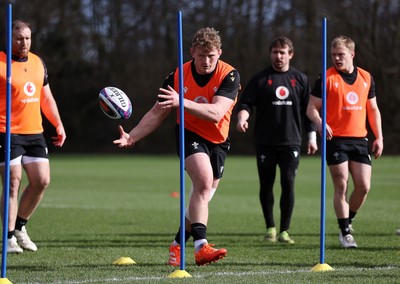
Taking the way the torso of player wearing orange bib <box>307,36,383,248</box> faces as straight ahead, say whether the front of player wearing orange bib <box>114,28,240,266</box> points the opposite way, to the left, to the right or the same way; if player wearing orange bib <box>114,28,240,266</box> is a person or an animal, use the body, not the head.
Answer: the same way

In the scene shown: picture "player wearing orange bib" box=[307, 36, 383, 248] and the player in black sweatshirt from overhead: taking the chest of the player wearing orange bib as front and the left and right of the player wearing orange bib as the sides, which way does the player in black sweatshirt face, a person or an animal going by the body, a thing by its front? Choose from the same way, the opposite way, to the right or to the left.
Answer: the same way

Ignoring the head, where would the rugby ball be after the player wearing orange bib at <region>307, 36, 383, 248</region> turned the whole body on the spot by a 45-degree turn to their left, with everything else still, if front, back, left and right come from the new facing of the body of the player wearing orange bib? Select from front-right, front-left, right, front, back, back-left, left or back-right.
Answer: right

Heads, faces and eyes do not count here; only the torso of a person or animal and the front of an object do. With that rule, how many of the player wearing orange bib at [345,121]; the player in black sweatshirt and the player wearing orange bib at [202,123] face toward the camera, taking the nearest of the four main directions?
3

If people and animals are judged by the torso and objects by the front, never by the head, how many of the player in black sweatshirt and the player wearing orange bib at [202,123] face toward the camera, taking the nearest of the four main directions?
2

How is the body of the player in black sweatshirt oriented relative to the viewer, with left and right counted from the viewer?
facing the viewer

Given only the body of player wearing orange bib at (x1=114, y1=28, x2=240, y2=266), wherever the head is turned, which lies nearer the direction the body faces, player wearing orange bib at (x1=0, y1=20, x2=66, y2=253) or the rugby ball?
the rugby ball

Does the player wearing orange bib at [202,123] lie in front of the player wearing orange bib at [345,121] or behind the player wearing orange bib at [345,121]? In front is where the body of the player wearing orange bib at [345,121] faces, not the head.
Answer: in front

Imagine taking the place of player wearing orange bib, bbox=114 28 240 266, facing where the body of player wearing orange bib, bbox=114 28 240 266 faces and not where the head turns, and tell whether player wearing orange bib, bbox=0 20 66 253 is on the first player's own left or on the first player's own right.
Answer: on the first player's own right

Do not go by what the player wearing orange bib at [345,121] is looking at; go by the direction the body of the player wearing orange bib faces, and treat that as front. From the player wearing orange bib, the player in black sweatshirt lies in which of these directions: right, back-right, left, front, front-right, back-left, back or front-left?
back-right

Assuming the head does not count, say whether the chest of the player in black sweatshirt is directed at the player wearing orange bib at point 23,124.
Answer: no

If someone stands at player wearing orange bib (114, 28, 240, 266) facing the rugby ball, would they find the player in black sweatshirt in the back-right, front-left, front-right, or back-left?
back-right

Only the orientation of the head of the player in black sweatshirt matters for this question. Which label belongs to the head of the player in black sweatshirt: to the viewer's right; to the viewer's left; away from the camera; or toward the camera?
toward the camera

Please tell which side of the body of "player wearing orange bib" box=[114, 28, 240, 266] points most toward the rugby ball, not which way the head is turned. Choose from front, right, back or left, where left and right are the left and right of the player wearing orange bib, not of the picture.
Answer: right

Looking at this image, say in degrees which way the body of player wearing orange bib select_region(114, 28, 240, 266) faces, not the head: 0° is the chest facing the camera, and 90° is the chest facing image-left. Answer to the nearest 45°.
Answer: approximately 0°

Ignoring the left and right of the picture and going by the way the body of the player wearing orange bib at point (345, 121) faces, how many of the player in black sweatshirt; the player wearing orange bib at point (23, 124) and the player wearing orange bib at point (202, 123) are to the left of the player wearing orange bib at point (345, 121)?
0

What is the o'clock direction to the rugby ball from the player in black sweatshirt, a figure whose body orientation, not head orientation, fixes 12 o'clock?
The rugby ball is roughly at 1 o'clock from the player in black sweatshirt.

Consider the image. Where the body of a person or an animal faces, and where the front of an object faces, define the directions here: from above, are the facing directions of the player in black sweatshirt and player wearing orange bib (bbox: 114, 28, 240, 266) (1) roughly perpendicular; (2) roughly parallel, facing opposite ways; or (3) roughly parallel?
roughly parallel
